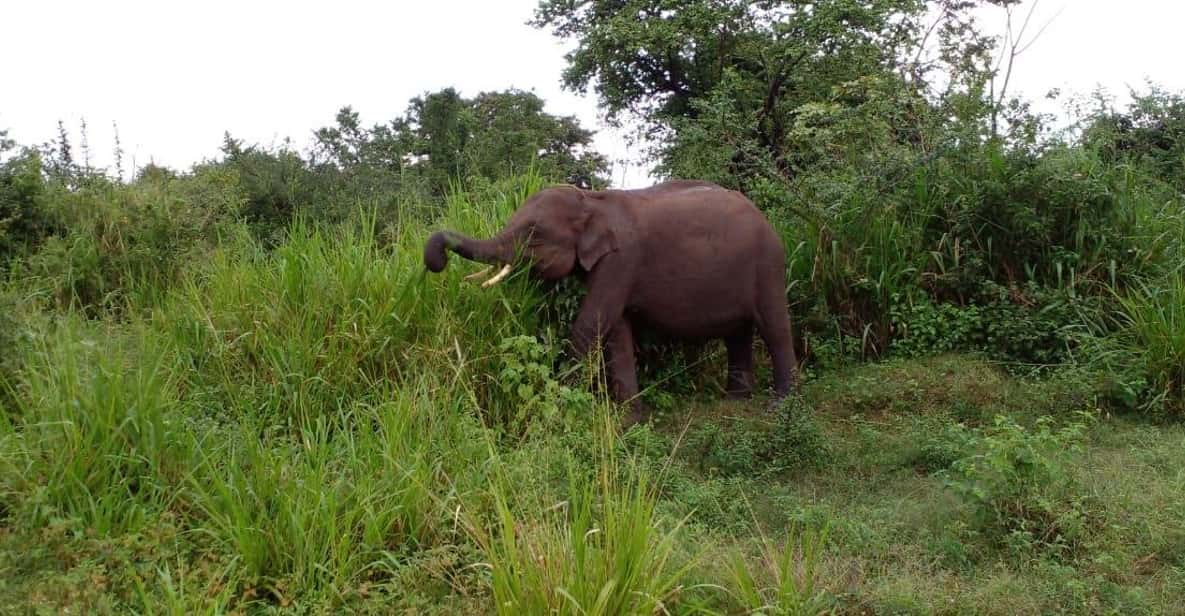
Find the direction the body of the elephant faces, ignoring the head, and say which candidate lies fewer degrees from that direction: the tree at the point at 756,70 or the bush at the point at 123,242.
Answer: the bush

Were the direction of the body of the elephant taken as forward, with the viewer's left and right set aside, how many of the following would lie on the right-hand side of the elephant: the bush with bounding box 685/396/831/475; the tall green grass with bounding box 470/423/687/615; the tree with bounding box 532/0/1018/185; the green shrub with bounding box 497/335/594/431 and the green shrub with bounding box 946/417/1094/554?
1

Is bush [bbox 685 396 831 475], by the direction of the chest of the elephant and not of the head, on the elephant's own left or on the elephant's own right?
on the elephant's own left

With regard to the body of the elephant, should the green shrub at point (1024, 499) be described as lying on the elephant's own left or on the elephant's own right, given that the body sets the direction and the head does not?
on the elephant's own left

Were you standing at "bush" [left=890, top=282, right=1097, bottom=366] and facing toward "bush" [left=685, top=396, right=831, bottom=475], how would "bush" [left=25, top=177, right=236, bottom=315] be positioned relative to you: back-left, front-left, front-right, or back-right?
front-right

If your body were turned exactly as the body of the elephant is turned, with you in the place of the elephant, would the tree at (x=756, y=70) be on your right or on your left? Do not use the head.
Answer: on your right

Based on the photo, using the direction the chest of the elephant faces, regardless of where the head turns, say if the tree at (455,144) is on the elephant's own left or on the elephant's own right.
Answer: on the elephant's own right

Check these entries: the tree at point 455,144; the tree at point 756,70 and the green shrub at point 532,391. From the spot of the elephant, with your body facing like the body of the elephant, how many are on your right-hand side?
2

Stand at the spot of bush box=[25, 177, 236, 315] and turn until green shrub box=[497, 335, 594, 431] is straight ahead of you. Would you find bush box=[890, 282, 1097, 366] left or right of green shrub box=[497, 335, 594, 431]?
left

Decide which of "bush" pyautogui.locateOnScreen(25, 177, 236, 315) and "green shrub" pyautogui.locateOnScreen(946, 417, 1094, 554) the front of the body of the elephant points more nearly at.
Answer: the bush

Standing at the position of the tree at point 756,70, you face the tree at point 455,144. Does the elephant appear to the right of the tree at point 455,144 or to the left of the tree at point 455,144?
left

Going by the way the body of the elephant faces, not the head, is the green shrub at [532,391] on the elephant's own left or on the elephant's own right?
on the elephant's own left

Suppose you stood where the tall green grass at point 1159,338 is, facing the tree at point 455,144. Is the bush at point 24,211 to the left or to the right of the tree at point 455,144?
left

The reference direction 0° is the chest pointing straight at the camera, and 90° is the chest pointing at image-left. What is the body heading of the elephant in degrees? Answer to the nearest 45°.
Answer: approximately 90°

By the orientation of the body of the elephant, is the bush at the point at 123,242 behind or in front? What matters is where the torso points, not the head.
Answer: in front

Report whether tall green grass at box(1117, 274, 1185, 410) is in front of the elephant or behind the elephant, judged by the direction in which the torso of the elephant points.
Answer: behind

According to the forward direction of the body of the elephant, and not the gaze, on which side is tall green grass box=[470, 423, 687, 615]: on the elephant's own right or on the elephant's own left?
on the elephant's own left
